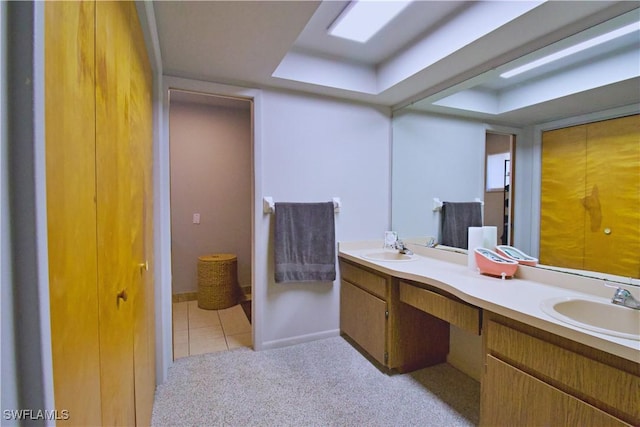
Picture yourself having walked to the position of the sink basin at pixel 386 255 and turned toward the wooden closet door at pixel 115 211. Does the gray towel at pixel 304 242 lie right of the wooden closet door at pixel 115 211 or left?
right

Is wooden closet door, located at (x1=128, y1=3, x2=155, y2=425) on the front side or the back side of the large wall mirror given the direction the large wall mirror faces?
on the front side

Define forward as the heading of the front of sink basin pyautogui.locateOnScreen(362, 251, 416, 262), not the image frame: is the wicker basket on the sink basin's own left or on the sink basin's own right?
on the sink basin's own right

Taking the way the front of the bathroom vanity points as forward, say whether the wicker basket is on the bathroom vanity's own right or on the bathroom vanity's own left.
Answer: on the bathroom vanity's own right

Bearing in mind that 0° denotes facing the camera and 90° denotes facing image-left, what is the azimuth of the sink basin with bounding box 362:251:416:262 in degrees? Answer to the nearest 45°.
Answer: approximately 45°

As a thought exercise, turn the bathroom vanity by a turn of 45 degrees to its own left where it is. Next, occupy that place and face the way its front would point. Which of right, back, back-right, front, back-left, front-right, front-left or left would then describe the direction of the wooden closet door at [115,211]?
front-right

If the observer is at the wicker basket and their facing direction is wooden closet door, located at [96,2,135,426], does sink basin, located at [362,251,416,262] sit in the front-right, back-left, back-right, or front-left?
front-left

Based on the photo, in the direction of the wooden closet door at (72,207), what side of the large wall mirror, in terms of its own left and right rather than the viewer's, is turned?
front

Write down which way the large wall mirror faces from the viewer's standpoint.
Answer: facing the viewer and to the left of the viewer

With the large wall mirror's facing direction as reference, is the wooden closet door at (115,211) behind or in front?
in front

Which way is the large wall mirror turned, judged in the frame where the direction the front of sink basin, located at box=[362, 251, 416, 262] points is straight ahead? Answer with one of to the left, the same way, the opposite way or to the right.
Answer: the same way

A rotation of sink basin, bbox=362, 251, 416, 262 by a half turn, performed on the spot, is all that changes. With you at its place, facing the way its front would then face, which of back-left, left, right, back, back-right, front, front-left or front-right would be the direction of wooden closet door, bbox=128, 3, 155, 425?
back

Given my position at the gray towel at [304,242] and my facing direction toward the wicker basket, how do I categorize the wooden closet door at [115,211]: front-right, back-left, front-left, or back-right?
back-left

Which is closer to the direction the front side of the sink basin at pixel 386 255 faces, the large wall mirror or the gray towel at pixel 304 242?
the gray towel

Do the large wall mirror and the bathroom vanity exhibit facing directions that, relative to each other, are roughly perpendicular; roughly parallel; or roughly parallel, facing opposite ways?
roughly parallel
